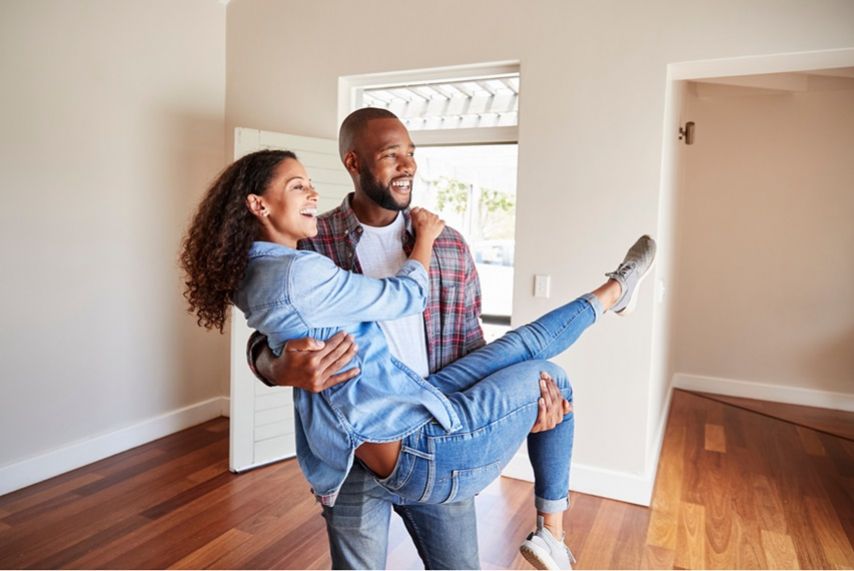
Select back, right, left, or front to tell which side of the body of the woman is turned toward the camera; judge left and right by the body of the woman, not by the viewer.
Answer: right

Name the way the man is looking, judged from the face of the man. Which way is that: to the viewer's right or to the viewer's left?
to the viewer's right

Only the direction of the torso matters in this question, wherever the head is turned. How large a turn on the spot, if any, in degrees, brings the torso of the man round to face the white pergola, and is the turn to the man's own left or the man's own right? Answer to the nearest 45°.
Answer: approximately 180°

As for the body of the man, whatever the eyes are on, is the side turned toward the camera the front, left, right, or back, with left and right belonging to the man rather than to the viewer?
front

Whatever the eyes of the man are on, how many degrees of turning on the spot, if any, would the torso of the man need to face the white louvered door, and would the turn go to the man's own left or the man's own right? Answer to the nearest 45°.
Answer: approximately 180°
